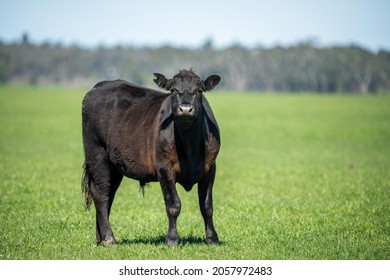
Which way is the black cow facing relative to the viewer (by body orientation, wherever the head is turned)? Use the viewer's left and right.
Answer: facing the viewer and to the right of the viewer
